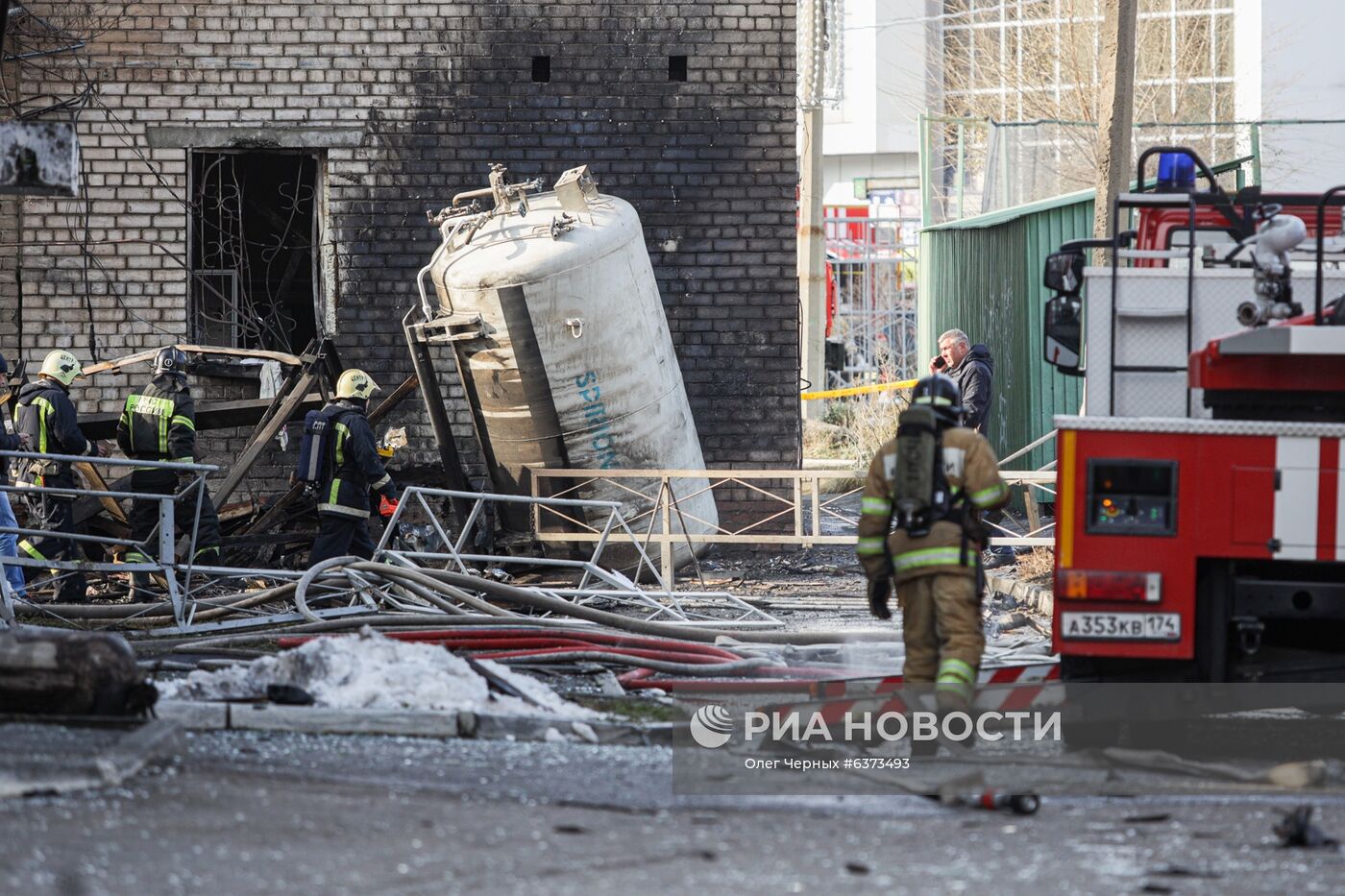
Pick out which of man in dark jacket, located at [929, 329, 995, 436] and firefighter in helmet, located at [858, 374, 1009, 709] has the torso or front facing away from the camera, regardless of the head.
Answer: the firefighter in helmet

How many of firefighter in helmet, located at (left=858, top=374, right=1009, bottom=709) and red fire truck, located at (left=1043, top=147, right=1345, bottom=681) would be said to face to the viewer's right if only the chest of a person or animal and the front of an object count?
0

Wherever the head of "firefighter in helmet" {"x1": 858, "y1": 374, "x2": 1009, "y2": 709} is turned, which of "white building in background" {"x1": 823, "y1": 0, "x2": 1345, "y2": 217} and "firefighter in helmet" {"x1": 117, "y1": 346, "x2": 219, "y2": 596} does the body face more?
the white building in background

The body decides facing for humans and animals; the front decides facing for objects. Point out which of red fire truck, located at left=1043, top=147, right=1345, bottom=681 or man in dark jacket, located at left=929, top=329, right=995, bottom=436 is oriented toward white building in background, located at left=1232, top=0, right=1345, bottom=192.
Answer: the red fire truck

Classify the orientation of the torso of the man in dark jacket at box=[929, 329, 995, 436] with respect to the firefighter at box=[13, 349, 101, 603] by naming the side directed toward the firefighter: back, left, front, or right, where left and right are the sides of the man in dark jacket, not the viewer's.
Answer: front

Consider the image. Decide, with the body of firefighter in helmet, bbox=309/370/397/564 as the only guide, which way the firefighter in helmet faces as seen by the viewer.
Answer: to the viewer's right

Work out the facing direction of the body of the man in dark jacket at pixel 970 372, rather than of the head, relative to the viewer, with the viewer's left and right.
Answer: facing to the left of the viewer

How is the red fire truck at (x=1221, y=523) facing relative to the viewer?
away from the camera

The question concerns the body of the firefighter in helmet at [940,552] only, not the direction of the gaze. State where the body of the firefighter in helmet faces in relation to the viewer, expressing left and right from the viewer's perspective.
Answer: facing away from the viewer

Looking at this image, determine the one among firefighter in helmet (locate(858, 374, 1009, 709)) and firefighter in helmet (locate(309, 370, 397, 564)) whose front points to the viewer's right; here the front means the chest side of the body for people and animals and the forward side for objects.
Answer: firefighter in helmet (locate(309, 370, 397, 564))

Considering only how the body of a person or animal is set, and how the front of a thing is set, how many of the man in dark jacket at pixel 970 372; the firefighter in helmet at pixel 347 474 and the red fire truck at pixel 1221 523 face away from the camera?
1

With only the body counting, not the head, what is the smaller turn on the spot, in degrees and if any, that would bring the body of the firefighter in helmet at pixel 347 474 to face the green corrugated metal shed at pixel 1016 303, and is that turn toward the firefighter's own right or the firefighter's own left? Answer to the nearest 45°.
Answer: approximately 45° to the firefighter's own left

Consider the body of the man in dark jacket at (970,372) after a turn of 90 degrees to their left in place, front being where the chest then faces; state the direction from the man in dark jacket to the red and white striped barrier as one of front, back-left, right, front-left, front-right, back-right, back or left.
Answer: front

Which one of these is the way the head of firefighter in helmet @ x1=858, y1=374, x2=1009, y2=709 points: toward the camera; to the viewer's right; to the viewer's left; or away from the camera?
away from the camera
